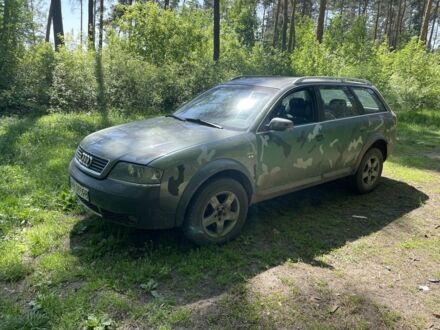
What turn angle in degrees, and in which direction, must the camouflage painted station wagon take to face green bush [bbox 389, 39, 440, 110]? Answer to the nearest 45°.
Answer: approximately 180°

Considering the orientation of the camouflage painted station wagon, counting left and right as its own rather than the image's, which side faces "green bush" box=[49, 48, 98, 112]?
right

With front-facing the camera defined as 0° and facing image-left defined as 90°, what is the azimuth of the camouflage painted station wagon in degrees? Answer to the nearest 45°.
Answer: approximately 45°
